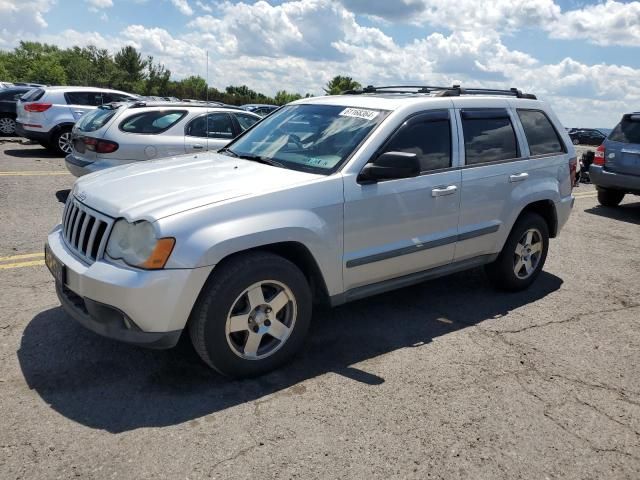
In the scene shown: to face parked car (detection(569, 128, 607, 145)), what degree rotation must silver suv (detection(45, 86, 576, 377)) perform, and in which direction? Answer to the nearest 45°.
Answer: approximately 180°

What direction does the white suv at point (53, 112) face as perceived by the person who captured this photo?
facing away from the viewer and to the right of the viewer

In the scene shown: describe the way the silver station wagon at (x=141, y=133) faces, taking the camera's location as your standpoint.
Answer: facing away from the viewer and to the right of the viewer

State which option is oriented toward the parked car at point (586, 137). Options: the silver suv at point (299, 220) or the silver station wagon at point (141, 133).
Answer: the silver station wagon at point (141, 133)

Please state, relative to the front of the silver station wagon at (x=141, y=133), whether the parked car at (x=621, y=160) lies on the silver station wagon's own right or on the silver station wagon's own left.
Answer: on the silver station wagon's own right

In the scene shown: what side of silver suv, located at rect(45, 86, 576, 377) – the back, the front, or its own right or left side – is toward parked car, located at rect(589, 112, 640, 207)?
back

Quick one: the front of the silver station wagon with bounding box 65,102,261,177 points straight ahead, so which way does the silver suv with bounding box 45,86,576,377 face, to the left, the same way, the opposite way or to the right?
the opposite way

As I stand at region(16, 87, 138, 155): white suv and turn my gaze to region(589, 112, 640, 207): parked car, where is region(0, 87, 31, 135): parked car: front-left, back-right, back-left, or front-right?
back-left

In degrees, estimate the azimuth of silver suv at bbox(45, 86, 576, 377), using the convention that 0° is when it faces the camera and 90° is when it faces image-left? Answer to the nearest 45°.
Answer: approximately 45°

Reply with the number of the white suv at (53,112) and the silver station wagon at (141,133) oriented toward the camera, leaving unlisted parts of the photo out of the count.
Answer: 0

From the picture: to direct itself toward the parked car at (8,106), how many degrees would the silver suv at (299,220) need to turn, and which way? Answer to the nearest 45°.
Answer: approximately 90° to its right

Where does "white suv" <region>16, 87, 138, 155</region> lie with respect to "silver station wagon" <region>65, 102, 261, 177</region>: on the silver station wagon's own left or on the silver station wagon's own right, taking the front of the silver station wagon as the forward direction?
on the silver station wagon's own left

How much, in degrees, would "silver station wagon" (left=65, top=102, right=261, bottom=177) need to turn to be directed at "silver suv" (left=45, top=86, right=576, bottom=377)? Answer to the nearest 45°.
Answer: approximately 135° to its right
